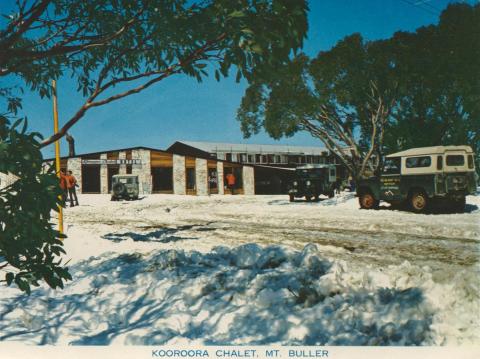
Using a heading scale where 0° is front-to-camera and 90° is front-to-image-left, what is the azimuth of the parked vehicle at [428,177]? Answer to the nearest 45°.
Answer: approximately 135°

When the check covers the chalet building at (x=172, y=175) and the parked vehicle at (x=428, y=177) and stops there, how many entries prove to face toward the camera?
1

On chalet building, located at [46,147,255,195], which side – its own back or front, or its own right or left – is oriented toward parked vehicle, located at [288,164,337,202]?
left

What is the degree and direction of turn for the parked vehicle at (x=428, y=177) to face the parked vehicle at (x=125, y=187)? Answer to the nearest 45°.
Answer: approximately 45° to its left

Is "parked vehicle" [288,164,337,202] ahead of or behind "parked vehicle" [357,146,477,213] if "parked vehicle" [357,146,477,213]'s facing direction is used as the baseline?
ahead

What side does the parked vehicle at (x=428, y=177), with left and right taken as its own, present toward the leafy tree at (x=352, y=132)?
front
